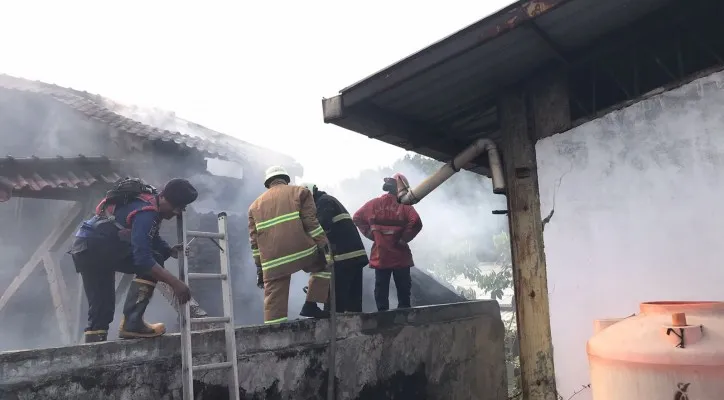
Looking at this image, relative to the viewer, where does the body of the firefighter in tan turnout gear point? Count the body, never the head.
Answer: away from the camera

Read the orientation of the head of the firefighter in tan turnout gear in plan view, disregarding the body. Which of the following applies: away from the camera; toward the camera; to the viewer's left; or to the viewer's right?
away from the camera

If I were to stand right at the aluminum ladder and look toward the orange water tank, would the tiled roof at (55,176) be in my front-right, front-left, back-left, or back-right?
back-left

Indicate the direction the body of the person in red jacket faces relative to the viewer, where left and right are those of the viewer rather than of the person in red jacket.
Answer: facing away from the viewer

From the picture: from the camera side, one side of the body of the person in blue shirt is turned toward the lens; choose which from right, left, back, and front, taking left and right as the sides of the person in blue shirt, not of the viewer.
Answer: right

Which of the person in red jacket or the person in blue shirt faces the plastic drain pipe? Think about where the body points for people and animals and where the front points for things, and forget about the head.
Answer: the person in blue shirt

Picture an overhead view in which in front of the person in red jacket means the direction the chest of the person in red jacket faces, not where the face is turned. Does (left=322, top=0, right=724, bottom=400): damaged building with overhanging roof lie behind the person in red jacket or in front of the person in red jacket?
behind

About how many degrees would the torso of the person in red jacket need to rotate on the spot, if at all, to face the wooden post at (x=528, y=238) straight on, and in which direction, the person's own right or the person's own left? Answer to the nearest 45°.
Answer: approximately 135° to the person's own right

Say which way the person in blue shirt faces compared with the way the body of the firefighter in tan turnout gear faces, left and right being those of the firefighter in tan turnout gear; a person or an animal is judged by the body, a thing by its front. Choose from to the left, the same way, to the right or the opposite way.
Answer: to the right

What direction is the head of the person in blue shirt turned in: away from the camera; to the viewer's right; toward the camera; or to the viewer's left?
to the viewer's right
